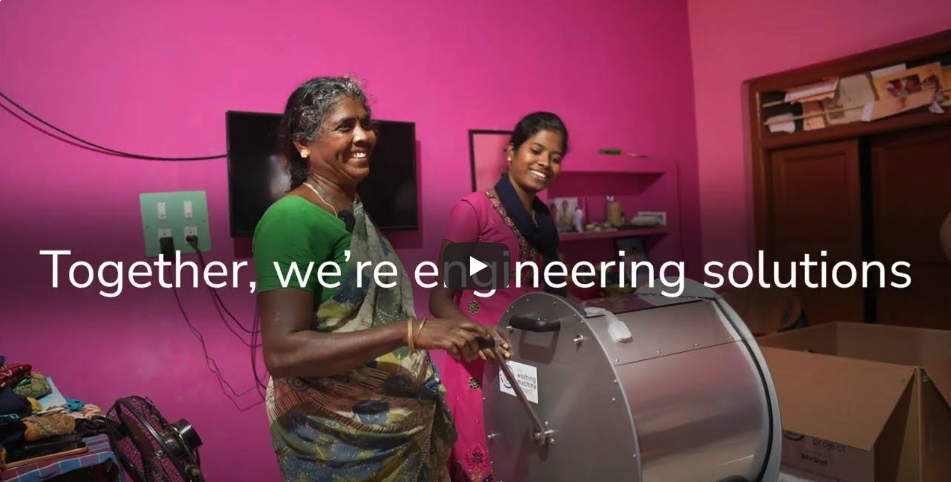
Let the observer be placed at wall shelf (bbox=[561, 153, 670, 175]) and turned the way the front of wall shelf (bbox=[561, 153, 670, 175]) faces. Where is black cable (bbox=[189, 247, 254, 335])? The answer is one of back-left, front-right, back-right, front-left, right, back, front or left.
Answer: front-right

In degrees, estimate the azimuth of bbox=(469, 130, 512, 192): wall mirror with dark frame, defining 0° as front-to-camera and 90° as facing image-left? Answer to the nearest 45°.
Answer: approximately 0°

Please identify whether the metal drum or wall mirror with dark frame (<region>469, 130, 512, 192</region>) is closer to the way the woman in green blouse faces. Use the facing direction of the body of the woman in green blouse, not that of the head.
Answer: the metal drum

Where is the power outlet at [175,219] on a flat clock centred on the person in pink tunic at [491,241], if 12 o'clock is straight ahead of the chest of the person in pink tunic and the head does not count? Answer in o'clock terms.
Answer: The power outlet is roughly at 5 o'clock from the person in pink tunic.

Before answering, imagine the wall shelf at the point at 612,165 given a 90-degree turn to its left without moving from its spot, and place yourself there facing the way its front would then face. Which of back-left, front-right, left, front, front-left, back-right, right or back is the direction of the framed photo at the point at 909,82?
front

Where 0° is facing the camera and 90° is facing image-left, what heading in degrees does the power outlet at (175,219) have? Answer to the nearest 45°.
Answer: approximately 0°

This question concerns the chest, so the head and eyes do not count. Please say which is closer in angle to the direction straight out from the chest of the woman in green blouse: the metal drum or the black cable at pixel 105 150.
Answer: the metal drum

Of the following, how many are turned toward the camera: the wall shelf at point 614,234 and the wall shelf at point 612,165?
2

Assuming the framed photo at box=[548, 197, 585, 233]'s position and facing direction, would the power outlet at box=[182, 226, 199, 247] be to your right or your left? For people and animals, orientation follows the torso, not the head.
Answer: on your right

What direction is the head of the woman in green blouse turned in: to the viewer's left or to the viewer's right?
to the viewer's right
